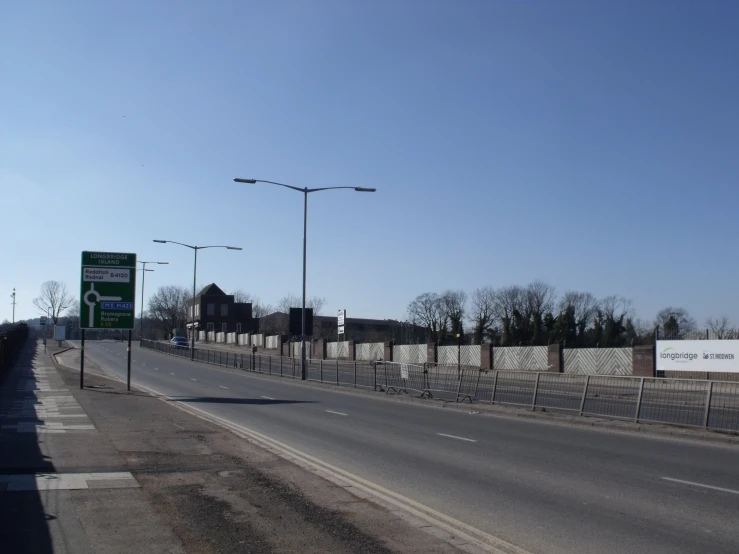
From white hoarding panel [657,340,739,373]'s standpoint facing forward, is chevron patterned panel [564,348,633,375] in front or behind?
behind

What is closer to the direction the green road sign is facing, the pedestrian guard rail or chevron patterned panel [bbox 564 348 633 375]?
the pedestrian guard rail

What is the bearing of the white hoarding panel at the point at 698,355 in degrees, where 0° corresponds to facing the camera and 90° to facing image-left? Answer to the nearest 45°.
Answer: approximately 0°

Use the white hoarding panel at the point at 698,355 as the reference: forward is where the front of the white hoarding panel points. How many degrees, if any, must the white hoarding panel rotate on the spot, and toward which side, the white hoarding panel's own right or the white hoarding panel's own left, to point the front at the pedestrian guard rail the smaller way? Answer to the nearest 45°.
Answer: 0° — it already faces it
